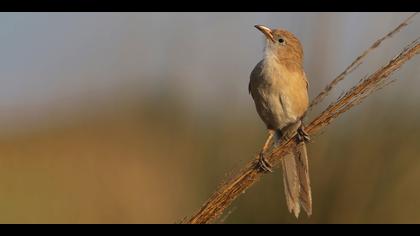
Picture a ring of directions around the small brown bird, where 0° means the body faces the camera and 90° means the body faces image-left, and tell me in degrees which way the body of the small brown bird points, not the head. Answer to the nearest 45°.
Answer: approximately 45°
